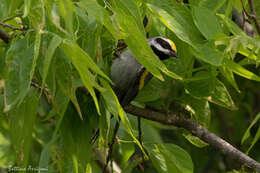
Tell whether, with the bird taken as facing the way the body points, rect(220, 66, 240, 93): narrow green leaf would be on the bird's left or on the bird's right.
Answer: on the bird's right

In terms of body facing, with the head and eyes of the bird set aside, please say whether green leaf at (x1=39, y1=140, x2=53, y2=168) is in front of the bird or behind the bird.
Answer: behind

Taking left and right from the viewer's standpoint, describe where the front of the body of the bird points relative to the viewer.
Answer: facing away from the viewer and to the right of the viewer

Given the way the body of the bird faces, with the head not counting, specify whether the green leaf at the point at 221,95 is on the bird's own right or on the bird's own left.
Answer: on the bird's own right

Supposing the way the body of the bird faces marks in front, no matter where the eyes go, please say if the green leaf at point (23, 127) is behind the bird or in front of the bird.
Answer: behind
